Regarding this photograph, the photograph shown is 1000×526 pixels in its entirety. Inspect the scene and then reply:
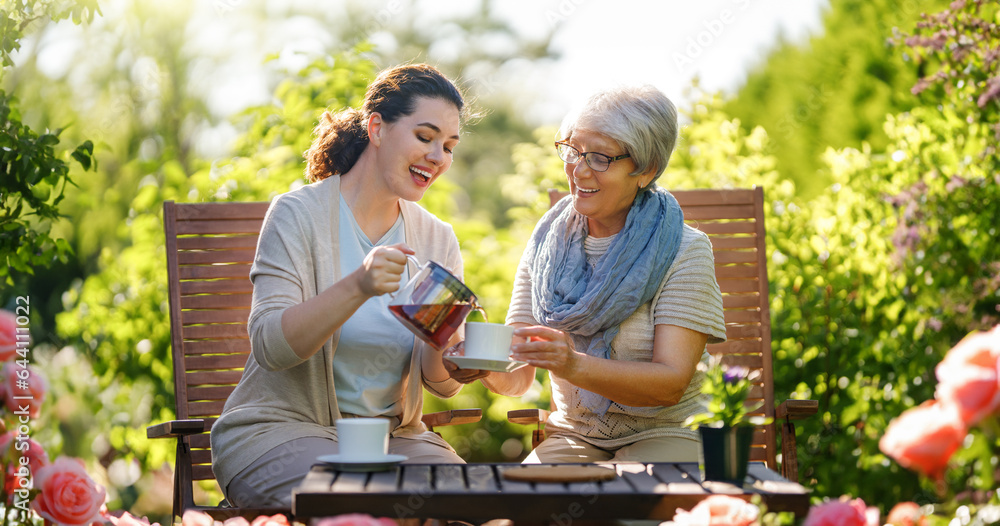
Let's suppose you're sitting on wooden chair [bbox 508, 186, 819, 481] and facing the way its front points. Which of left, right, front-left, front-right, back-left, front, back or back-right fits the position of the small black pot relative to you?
front

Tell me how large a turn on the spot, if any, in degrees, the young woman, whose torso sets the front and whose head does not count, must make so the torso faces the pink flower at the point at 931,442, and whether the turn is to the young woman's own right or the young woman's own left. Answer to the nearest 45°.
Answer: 0° — they already face it

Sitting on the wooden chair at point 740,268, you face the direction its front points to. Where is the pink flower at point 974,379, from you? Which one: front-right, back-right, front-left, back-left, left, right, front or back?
front

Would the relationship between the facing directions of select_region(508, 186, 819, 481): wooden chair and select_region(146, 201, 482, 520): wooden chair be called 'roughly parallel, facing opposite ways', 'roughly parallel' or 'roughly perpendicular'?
roughly parallel

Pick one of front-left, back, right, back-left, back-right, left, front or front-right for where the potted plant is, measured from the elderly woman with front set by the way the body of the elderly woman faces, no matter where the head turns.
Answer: front-left

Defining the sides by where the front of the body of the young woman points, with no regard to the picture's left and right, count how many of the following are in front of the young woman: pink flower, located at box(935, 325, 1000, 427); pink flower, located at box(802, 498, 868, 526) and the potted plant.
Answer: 3

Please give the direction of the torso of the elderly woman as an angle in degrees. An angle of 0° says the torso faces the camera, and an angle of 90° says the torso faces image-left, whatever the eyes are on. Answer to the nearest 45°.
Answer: approximately 45°

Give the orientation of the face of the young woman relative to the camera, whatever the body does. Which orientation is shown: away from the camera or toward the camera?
toward the camera

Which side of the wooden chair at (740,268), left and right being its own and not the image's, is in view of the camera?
front

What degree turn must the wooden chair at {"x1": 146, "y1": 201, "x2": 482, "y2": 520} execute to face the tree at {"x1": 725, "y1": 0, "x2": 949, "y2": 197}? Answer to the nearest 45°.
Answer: approximately 135° to its left

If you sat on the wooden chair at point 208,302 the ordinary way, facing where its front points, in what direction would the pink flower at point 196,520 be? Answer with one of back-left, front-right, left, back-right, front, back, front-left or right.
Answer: front

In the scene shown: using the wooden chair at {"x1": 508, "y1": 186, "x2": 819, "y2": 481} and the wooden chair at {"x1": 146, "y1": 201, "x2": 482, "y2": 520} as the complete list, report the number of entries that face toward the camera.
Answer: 2

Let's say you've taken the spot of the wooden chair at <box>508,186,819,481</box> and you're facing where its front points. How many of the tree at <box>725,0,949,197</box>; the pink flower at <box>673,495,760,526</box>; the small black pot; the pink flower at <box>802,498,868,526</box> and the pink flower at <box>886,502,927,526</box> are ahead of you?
4

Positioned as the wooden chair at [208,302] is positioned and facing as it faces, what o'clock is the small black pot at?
The small black pot is roughly at 11 o'clock from the wooden chair.

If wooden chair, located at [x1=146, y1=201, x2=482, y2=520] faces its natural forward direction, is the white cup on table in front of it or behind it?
in front

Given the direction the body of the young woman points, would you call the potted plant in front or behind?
in front
